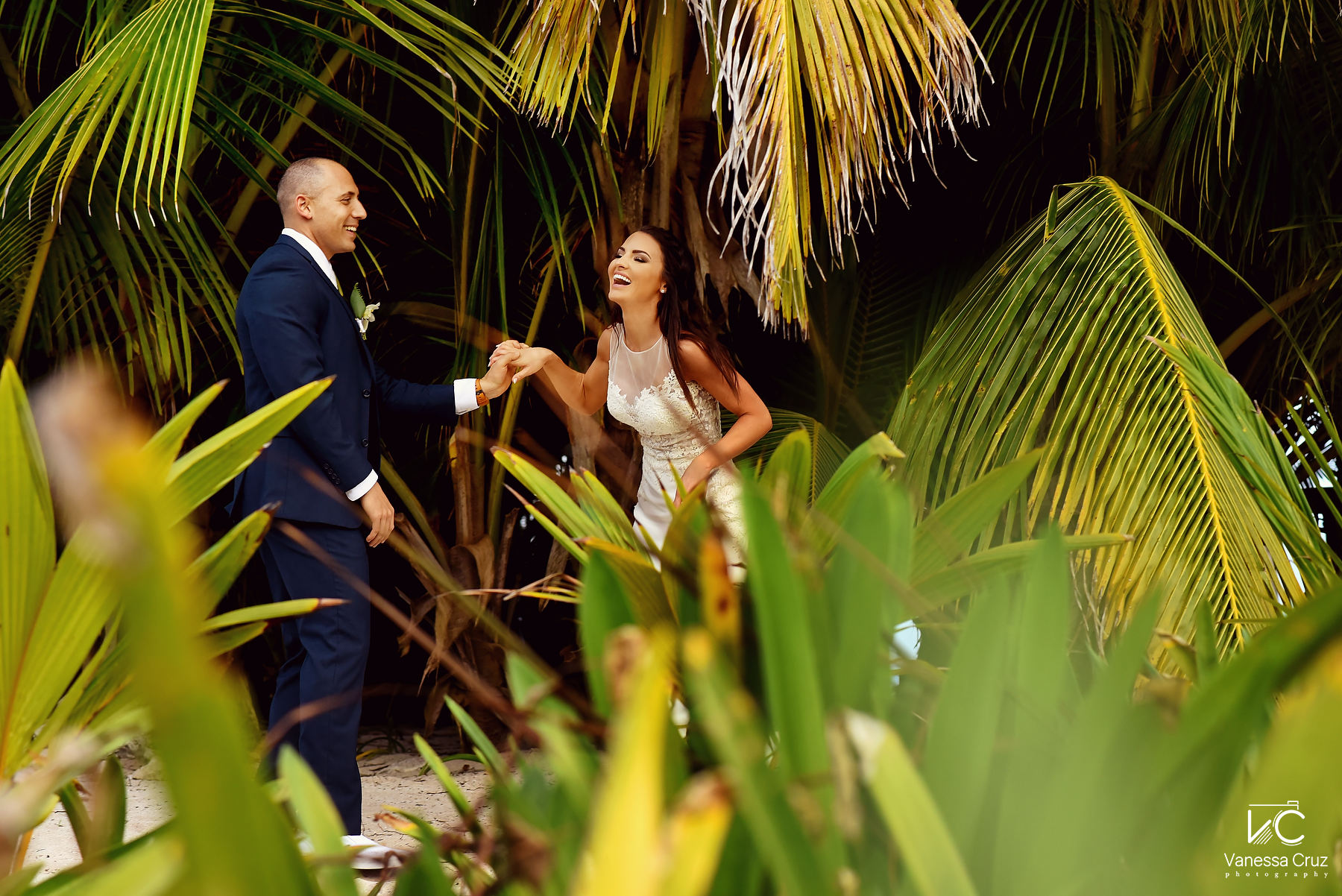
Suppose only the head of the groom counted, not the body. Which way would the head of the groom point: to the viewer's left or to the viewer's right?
to the viewer's right

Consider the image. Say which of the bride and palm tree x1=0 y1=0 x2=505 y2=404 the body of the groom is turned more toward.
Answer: the bride

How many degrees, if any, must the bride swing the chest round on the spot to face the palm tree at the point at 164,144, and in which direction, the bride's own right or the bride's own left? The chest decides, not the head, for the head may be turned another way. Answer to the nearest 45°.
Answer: approximately 45° to the bride's own right

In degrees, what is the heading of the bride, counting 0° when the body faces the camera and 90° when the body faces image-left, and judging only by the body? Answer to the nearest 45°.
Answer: approximately 45°

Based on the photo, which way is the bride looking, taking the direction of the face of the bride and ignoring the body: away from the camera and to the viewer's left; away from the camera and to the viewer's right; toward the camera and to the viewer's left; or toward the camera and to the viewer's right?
toward the camera and to the viewer's left

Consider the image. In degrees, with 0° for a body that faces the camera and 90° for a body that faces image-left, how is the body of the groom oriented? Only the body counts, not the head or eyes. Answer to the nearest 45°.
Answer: approximately 270°

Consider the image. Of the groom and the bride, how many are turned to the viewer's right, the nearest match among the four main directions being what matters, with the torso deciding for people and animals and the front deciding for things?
1

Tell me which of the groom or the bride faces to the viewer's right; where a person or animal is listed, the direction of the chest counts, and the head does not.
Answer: the groom
